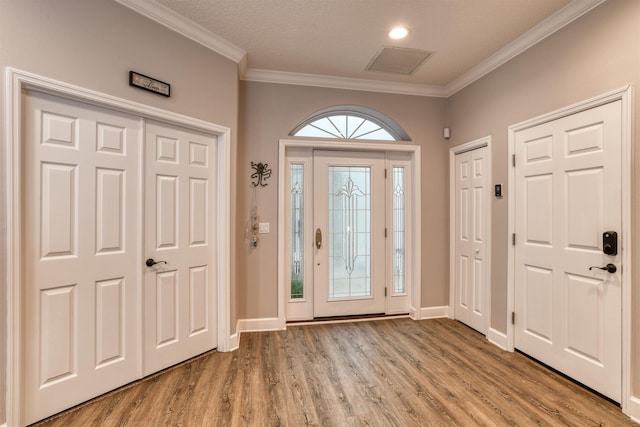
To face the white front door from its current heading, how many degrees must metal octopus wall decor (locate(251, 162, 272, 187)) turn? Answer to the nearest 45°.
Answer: approximately 90° to its left

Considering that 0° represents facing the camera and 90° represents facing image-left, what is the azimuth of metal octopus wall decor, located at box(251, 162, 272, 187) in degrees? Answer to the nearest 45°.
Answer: approximately 0°

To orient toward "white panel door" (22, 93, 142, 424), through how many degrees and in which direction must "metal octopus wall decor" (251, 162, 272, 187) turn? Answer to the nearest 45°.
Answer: approximately 45° to its right

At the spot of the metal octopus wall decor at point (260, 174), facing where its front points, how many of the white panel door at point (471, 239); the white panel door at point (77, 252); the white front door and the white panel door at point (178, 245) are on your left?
2

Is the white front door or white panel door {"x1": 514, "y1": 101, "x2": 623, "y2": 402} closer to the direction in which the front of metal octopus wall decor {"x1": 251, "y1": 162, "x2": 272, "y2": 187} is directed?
the white panel door

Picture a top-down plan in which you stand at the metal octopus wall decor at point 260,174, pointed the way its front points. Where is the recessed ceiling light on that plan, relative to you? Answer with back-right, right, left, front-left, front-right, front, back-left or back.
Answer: front-left

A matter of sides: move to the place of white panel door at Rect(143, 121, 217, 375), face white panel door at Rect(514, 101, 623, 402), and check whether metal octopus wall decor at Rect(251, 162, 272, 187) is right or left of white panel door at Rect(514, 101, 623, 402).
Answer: left

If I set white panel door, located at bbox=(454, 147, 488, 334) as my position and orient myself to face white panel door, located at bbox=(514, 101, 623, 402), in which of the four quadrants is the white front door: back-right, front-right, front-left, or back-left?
back-right

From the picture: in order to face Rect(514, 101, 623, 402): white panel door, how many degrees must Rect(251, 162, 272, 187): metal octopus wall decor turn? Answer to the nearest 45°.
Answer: approximately 45° to its left

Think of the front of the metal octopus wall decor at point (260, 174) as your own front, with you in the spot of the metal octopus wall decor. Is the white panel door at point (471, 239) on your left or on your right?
on your left

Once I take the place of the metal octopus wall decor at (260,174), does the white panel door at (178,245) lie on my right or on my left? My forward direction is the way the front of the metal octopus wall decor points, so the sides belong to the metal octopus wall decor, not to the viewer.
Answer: on my right
